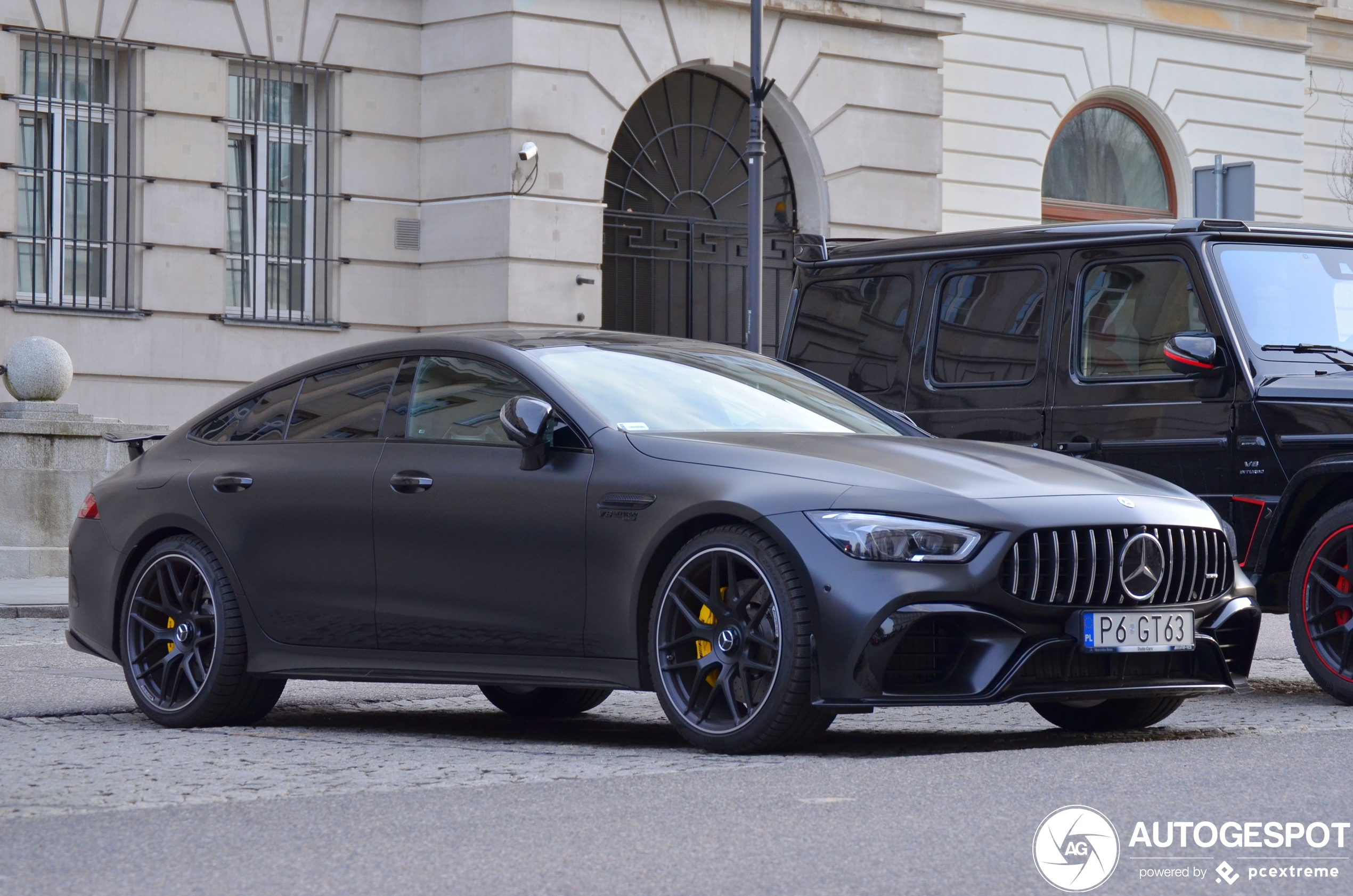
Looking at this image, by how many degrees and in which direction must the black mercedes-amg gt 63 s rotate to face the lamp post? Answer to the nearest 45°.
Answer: approximately 135° to its left

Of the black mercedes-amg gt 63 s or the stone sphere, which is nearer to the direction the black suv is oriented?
the black mercedes-amg gt 63 s

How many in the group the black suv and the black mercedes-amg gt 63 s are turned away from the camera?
0

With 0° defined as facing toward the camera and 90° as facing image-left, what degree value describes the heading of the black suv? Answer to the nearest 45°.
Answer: approximately 315°

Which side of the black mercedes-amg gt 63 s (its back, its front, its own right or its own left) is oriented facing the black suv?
left

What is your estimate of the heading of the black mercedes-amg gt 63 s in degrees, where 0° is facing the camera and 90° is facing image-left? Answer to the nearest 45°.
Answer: approximately 315°
